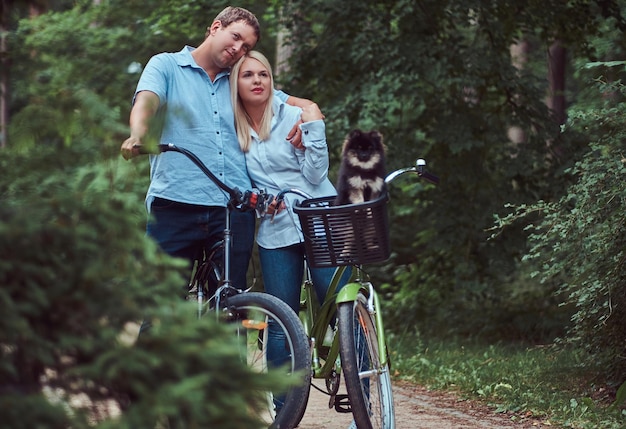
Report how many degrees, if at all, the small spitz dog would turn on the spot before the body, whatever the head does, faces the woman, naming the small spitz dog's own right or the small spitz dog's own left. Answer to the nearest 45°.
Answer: approximately 135° to the small spitz dog's own right

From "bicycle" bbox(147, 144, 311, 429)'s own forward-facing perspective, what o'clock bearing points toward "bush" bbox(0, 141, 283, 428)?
The bush is roughly at 2 o'clock from the bicycle.

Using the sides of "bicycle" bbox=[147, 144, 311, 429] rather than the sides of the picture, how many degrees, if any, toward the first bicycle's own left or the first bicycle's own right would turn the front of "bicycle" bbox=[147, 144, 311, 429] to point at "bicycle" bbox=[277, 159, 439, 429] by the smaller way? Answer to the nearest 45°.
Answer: approximately 45° to the first bicycle's own left

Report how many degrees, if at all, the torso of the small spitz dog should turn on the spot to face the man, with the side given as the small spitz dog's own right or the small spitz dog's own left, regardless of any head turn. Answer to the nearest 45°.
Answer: approximately 90° to the small spitz dog's own right

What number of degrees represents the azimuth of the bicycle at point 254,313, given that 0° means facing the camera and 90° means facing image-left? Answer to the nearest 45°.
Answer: approximately 315°
